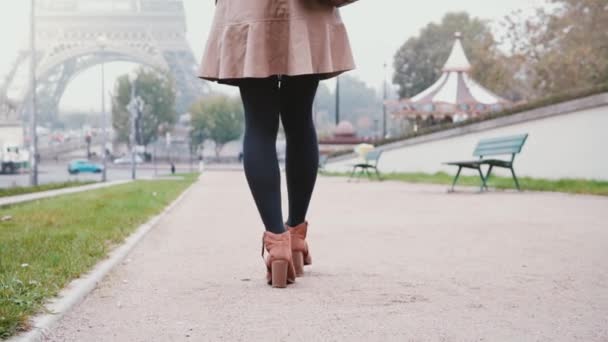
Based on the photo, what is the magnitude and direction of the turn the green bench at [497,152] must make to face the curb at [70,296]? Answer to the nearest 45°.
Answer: approximately 45° to its left

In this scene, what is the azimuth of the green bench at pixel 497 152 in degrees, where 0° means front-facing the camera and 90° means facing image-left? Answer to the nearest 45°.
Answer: approximately 45°

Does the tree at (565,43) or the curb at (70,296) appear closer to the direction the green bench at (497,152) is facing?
the curb

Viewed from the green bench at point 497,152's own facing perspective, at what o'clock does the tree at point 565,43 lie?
The tree is roughly at 5 o'clock from the green bench.

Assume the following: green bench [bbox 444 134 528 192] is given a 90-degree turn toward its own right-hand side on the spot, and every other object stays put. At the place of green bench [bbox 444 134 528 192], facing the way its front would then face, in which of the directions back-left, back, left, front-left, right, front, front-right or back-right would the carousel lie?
front-right
